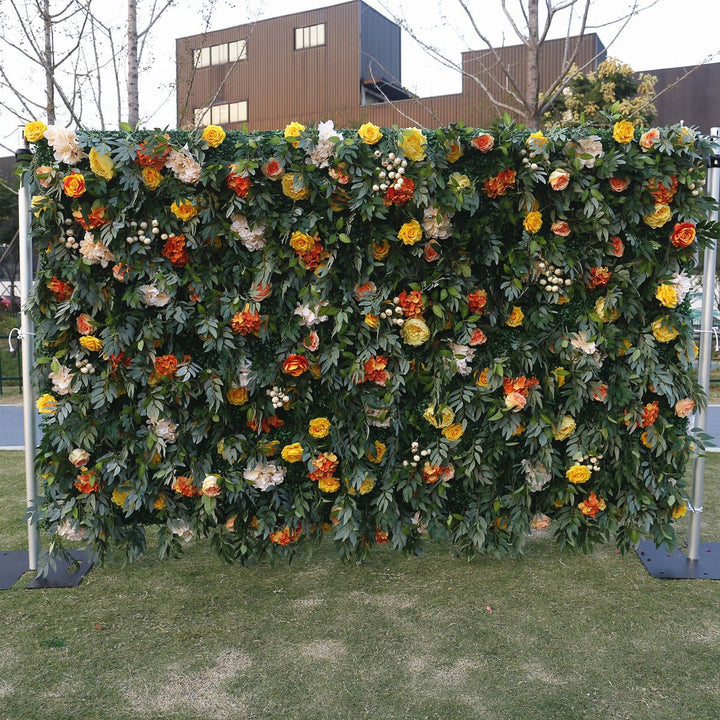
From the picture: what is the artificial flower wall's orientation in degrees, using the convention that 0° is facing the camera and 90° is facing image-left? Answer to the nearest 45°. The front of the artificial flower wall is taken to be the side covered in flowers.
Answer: approximately 0°

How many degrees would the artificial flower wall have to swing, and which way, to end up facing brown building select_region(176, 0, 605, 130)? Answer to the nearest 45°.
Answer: approximately 180°

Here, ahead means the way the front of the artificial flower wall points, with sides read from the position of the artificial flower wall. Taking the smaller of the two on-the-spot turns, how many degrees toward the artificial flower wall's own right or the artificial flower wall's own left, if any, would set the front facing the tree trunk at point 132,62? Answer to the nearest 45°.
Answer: approximately 135° to the artificial flower wall's own right
